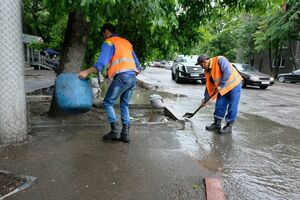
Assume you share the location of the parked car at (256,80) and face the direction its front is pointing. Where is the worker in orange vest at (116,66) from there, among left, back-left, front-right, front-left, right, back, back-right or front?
front-right

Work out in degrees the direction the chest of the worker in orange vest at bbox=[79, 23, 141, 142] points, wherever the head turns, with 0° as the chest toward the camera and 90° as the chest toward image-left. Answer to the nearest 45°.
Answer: approximately 135°

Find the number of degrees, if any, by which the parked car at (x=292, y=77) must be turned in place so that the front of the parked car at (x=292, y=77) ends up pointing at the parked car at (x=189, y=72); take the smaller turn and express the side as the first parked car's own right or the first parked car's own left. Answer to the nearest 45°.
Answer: approximately 45° to the first parked car's own left

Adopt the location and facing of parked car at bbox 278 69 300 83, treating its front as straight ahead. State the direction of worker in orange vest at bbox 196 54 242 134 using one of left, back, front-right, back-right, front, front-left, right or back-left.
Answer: left

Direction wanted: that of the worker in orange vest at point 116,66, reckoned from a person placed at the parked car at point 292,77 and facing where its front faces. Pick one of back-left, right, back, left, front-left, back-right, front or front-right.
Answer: left

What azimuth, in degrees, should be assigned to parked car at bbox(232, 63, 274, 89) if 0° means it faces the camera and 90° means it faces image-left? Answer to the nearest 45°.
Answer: approximately 315°

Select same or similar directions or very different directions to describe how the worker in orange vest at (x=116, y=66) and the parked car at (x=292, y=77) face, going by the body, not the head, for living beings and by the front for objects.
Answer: same or similar directions

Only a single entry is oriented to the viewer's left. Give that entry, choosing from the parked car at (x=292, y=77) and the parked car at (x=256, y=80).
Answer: the parked car at (x=292, y=77)

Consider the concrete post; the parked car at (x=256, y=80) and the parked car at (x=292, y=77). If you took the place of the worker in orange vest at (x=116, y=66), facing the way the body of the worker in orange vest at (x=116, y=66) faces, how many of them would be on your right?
2

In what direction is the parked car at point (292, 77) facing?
to the viewer's left
